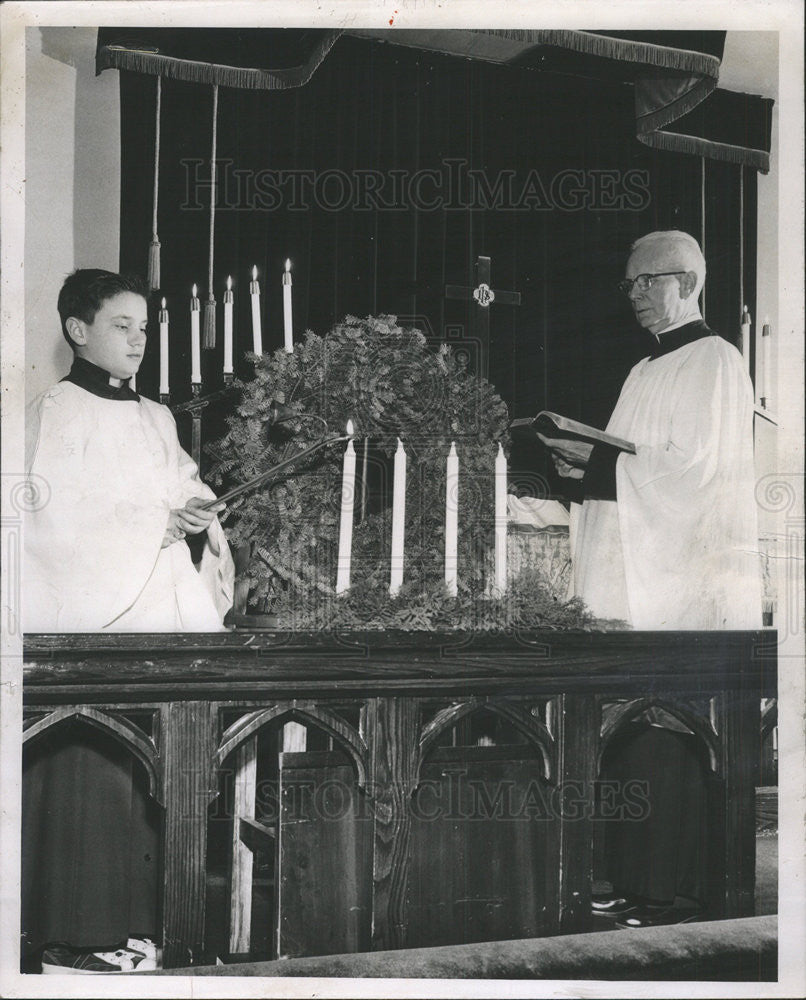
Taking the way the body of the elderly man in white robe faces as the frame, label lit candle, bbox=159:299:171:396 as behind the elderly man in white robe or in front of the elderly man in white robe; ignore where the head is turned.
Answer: in front

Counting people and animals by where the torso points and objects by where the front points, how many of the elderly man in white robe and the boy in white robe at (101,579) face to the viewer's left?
1

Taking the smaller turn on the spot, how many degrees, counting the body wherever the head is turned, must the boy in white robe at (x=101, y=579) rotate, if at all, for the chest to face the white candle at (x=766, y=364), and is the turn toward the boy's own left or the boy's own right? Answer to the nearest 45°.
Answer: approximately 45° to the boy's own left

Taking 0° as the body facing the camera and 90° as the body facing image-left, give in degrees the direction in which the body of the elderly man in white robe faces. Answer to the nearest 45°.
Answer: approximately 90°

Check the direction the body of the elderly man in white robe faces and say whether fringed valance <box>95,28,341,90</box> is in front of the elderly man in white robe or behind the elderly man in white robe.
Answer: in front
